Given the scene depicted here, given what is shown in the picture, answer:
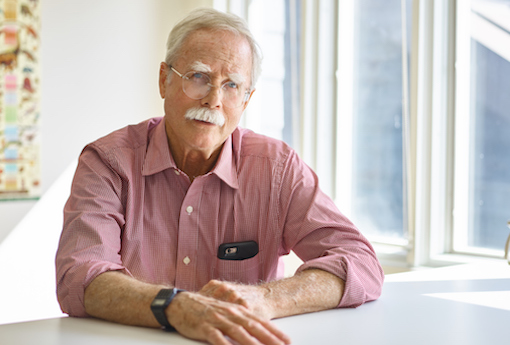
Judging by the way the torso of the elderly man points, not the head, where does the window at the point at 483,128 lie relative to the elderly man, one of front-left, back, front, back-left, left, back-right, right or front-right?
back-left

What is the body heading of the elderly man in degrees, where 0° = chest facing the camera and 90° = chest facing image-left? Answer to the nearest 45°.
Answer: approximately 0°

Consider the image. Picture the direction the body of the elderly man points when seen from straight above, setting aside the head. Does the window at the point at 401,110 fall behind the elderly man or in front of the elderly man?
behind

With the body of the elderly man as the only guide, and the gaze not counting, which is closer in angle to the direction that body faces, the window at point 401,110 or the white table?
the white table

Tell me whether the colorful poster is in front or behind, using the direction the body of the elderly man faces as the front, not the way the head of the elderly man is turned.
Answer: behind
